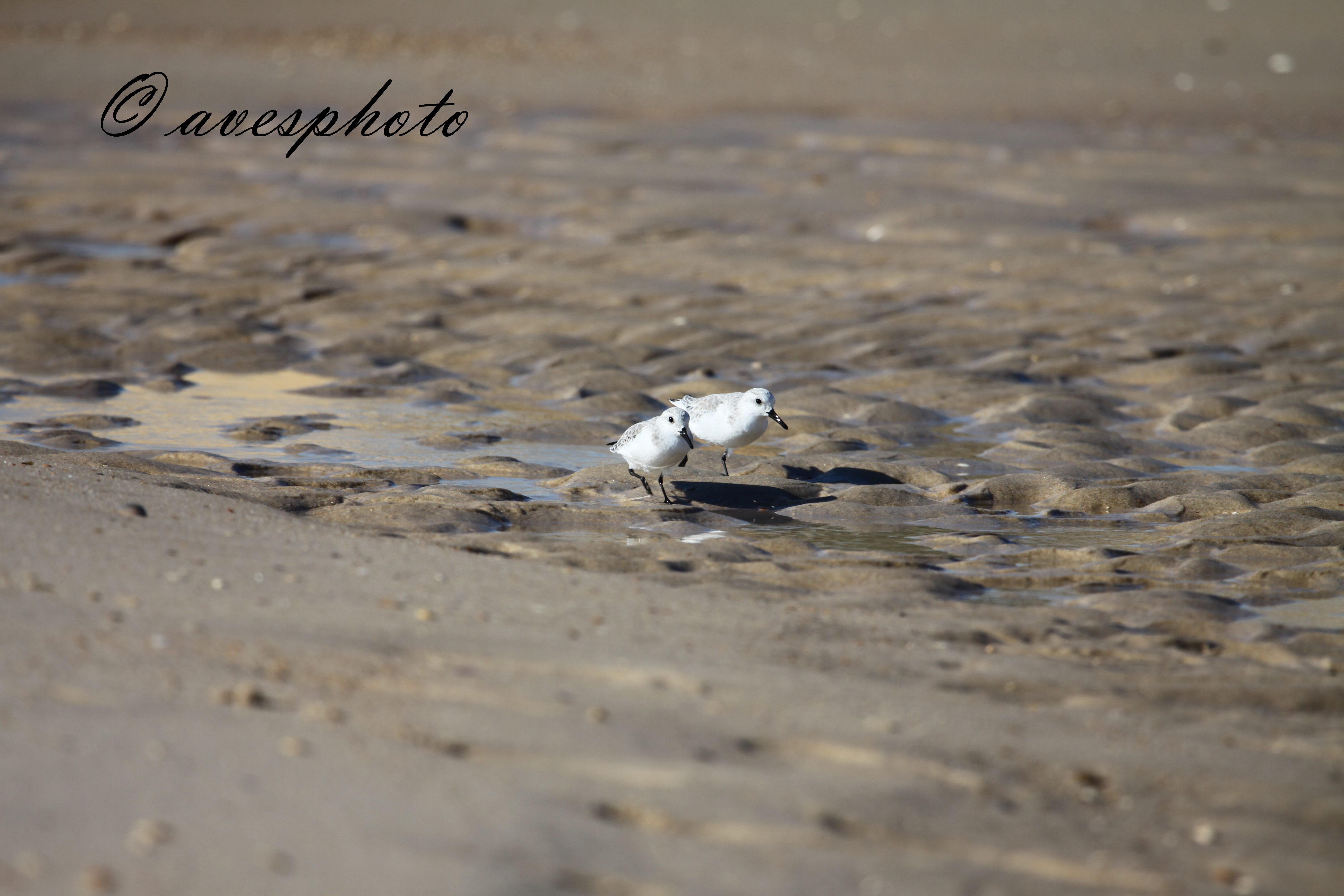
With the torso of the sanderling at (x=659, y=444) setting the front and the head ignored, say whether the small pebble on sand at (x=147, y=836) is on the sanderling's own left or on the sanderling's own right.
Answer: on the sanderling's own right

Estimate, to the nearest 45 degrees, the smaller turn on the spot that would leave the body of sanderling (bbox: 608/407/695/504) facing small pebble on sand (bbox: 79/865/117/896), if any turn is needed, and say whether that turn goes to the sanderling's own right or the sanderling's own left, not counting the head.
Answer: approximately 45° to the sanderling's own right

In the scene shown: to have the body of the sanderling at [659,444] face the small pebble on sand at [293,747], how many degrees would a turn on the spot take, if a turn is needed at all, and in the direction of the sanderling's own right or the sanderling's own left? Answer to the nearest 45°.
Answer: approximately 45° to the sanderling's own right

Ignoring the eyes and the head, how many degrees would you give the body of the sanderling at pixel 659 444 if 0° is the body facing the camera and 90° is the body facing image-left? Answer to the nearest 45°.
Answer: approximately 315°

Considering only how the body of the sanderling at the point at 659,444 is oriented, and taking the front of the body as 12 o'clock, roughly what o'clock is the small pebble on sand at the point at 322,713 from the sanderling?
The small pebble on sand is roughly at 2 o'clock from the sanderling.
